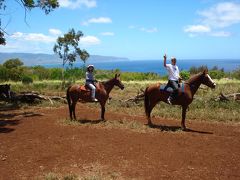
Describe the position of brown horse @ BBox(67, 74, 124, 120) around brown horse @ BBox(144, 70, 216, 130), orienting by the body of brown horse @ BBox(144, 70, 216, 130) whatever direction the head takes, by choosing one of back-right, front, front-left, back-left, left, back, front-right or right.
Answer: back

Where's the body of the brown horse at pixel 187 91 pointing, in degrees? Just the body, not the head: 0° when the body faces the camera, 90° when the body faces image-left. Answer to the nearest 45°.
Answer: approximately 270°

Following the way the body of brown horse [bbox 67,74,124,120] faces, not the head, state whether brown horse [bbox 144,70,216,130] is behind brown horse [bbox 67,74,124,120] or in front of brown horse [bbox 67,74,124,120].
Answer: in front

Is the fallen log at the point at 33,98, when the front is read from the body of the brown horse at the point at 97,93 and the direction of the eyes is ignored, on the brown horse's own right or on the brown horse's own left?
on the brown horse's own left

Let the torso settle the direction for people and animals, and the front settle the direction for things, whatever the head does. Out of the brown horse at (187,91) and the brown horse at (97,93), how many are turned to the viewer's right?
2

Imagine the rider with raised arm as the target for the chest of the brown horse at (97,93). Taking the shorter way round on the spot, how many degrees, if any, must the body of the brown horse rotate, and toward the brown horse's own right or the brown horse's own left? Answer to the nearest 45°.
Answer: approximately 45° to the brown horse's own right

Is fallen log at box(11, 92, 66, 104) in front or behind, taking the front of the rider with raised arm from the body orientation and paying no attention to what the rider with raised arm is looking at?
behind

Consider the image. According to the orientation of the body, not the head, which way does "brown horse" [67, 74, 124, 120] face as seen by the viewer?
to the viewer's right

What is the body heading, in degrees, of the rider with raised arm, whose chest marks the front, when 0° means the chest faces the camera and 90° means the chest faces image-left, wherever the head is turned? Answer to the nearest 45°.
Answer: approximately 315°
